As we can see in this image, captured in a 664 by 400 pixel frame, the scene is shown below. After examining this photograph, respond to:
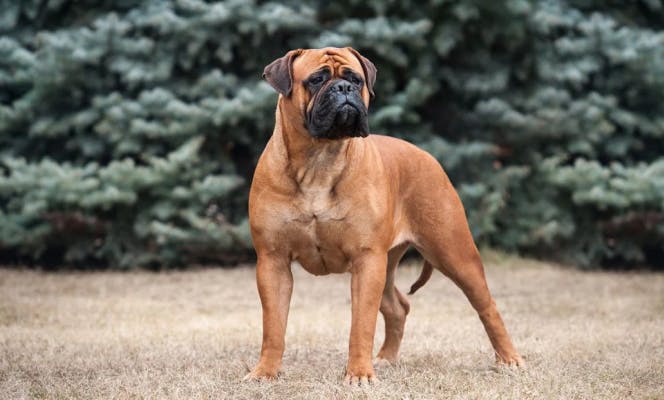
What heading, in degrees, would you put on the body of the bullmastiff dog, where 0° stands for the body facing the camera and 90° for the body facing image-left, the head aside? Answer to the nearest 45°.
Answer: approximately 45°
